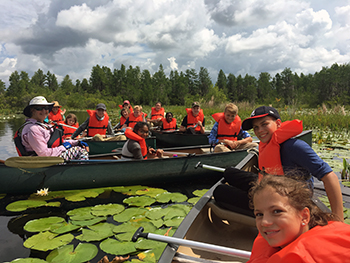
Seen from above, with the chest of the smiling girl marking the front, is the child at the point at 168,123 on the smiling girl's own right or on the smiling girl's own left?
on the smiling girl's own right

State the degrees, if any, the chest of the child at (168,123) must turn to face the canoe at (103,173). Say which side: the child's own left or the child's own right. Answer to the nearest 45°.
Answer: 0° — they already face it

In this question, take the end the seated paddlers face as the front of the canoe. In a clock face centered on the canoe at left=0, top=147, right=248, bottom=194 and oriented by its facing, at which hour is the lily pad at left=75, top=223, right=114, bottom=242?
The lily pad is roughly at 3 o'clock from the canoe.

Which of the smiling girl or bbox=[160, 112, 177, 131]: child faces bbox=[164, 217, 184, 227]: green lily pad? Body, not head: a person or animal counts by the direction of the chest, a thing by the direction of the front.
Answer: the child

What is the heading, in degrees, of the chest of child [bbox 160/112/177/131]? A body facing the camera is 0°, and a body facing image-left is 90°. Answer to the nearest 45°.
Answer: approximately 0°

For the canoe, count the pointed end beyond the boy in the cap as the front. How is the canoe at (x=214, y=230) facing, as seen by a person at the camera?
facing away from the viewer

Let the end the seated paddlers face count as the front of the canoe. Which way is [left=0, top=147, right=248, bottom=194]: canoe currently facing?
to the viewer's right

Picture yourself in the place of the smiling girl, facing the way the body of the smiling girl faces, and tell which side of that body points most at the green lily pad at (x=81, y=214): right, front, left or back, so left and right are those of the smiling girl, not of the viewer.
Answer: right
